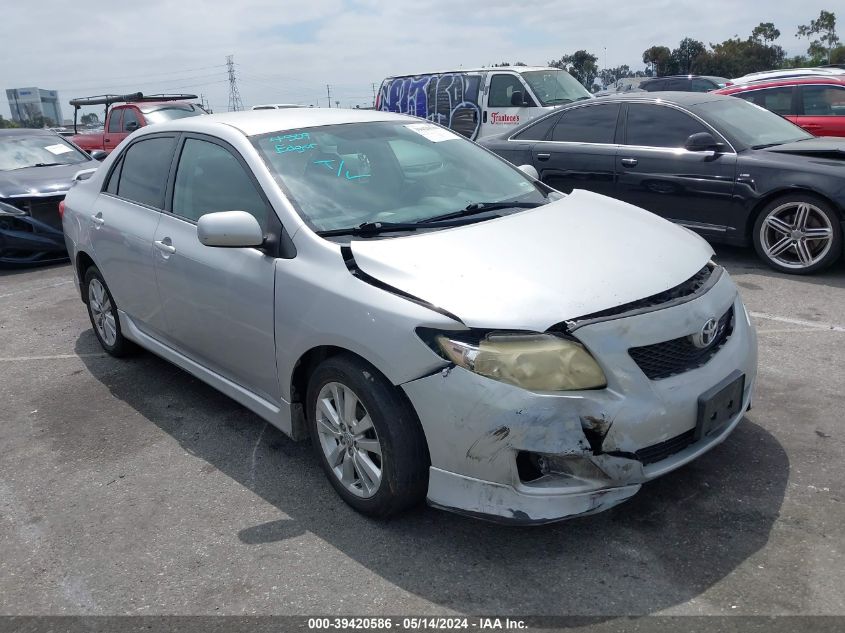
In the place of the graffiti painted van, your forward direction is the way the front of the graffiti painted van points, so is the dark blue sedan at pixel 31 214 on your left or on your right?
on your right

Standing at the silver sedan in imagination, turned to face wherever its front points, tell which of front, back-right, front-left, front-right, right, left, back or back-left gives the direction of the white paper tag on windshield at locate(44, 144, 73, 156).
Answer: back

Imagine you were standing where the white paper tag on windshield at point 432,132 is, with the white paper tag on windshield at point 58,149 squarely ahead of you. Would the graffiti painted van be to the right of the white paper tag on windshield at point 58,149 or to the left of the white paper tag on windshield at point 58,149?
right

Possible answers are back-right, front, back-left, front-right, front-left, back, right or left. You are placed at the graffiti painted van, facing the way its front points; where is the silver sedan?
front-right

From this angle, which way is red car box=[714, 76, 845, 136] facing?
to the viewer's right

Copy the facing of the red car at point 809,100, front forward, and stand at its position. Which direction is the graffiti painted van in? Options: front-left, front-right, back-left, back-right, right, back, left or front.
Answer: back

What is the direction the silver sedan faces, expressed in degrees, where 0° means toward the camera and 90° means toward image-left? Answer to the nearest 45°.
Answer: approximately 315°

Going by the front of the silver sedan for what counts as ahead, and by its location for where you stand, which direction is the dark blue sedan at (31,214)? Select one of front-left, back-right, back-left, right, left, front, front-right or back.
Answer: back

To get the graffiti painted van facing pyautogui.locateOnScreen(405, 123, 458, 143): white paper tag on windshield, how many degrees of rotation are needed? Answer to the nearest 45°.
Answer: approximately 45° to its right
